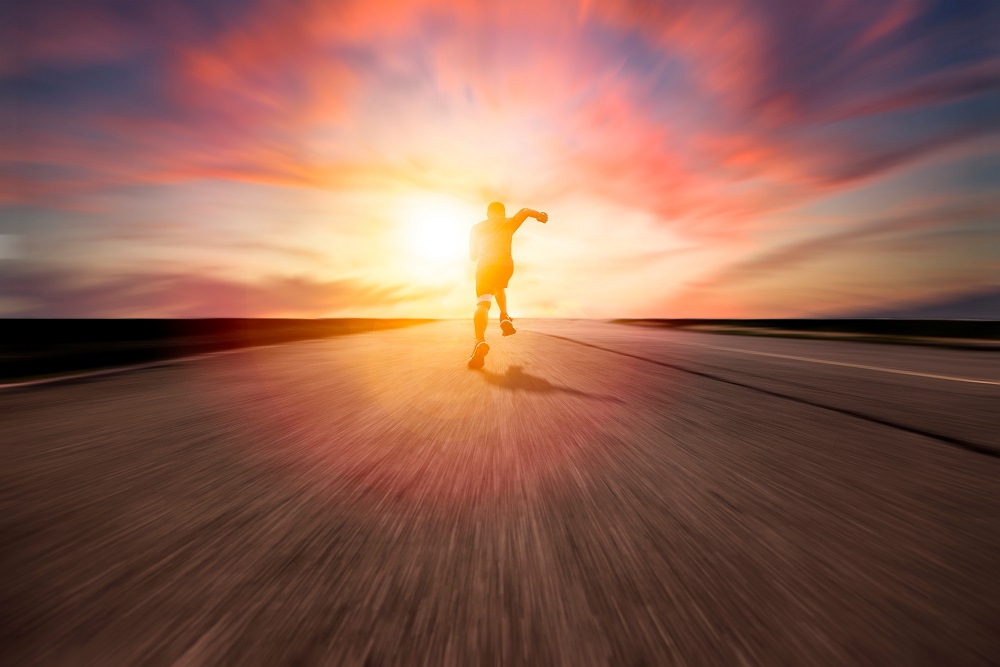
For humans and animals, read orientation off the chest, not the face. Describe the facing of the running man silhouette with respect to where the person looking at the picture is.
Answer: facing away from the viewer
